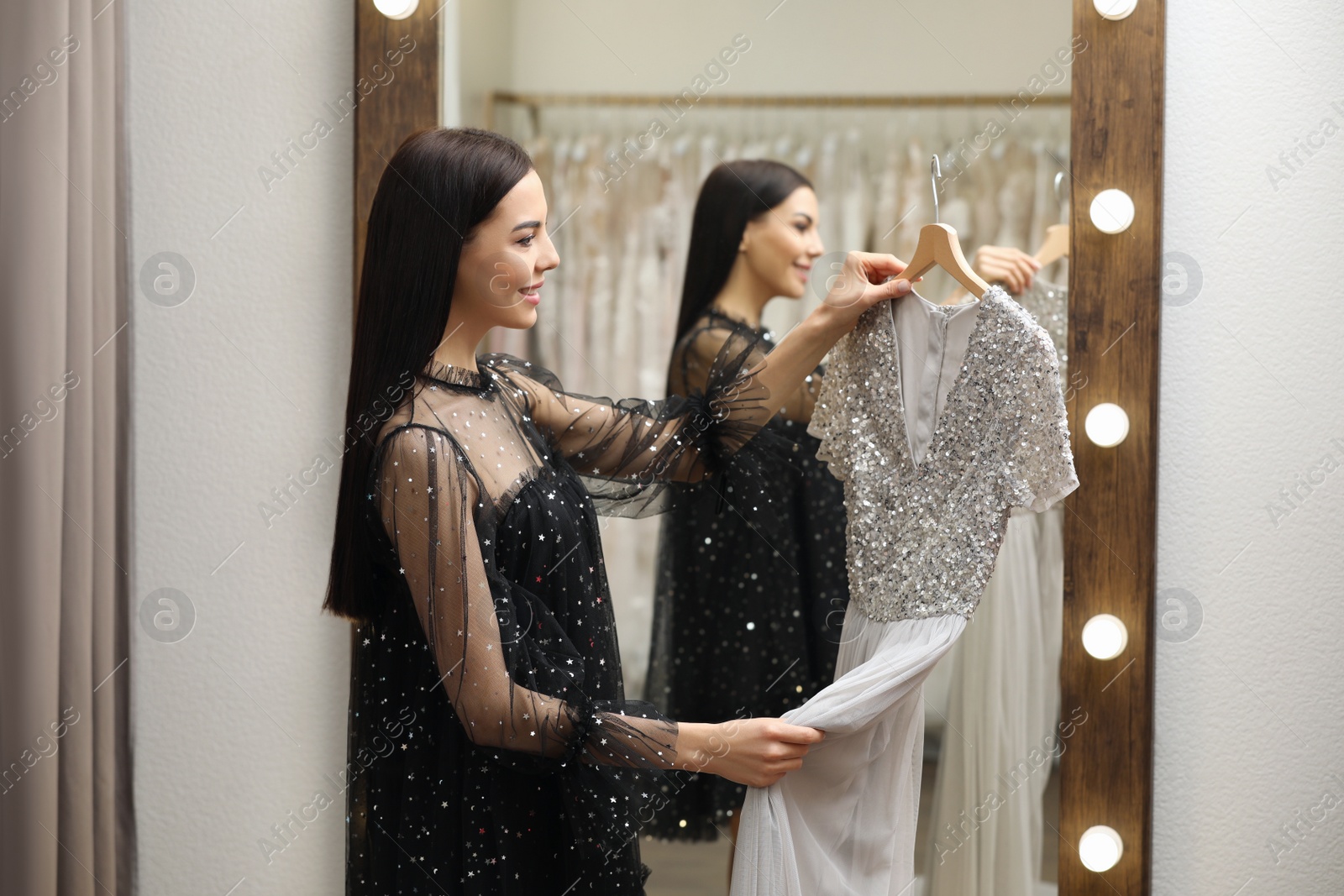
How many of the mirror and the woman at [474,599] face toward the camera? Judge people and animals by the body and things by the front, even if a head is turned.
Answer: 1

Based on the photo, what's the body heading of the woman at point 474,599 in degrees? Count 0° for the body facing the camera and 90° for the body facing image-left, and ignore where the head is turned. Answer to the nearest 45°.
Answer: approximately 270°

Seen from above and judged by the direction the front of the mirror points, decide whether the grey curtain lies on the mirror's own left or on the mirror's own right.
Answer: on the mirror's own right

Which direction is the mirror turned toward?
toward the camera

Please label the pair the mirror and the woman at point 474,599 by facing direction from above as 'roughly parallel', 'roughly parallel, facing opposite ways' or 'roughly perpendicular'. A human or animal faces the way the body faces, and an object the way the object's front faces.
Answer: roughly perpendicular
